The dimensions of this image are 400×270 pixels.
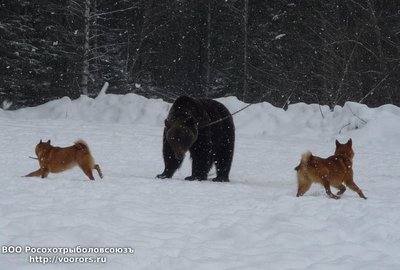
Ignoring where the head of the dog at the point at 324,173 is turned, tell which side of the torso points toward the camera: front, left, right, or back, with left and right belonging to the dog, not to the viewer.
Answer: right

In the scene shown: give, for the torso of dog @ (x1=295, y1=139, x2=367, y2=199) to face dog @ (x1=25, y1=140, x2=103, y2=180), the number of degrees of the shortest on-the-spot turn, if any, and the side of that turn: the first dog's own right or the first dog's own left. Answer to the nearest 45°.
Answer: approximately 180°

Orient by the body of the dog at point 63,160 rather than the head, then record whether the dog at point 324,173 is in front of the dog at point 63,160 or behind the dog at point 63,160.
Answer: behind

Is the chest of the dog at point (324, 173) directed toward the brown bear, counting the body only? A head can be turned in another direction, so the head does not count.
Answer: no

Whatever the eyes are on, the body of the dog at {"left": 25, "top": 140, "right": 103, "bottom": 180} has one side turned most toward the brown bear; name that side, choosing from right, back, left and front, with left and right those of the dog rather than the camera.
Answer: back

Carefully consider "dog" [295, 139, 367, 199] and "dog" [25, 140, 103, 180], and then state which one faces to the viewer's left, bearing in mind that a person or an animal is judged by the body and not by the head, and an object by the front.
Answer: "dog" [25, 140, 103, 180]

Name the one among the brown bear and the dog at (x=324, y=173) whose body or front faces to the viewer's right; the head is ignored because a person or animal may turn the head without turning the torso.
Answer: the dog

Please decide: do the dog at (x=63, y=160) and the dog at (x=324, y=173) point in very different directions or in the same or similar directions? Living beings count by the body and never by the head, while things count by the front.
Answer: very different directions

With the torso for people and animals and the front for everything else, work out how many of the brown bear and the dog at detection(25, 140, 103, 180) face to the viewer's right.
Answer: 0

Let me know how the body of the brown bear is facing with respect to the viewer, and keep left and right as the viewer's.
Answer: facing the viewer and to the left of the viewer

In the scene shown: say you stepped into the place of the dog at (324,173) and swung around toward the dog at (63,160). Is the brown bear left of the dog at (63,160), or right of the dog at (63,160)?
right

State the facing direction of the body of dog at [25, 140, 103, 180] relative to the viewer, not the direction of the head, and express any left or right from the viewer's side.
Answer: facing to the left of the viewer

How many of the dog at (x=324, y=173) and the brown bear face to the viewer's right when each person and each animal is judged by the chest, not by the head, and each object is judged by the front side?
1

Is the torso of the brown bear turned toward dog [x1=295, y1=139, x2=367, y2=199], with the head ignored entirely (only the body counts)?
no
